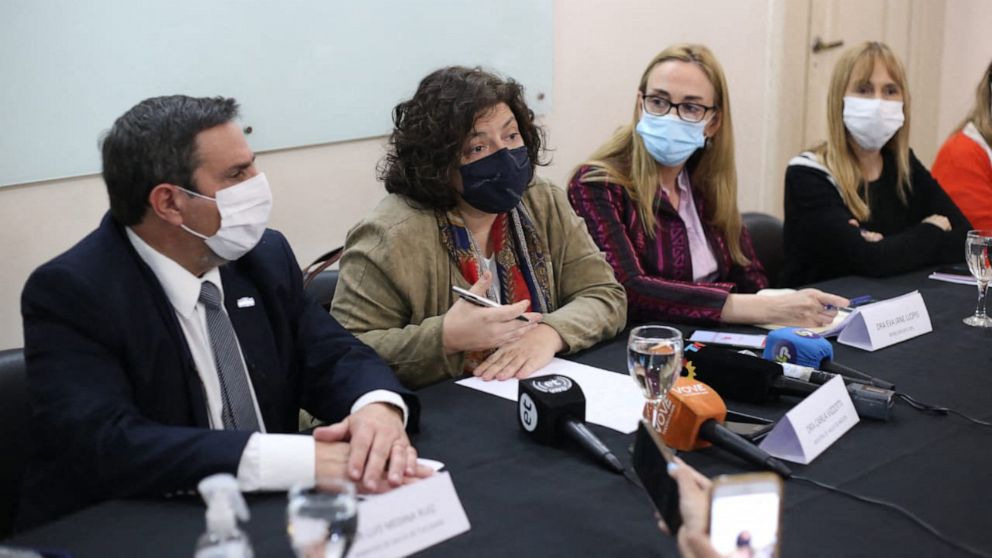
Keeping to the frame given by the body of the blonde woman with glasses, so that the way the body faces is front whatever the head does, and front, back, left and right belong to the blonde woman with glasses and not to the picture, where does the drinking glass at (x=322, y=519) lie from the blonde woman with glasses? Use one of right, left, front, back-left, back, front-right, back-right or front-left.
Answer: front-right

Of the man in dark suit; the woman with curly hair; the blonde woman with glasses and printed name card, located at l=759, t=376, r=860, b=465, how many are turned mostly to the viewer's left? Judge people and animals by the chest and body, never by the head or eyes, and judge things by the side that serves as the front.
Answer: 0

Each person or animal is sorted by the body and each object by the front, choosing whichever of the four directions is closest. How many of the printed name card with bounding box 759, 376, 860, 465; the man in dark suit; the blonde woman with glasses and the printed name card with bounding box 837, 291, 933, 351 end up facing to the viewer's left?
0

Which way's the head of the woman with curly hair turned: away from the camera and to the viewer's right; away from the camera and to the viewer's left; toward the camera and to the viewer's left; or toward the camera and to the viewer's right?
toward the camera and to the viewer's right

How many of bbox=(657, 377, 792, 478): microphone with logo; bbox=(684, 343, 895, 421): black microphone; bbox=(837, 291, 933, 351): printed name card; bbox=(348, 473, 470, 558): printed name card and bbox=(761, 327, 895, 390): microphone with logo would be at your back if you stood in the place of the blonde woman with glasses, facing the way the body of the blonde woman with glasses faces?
0

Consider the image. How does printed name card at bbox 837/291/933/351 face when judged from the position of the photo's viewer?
facing the viewer and to the right of the viewer

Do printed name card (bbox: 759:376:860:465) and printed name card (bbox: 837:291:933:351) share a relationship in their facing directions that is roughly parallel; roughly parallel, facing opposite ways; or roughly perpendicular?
roughly parallel

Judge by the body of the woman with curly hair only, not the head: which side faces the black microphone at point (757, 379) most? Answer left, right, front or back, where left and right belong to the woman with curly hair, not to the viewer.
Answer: front

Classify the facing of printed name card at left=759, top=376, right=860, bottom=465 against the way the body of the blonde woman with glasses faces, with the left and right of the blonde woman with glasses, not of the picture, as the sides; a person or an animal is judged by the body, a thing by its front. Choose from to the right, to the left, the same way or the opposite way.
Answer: the same way

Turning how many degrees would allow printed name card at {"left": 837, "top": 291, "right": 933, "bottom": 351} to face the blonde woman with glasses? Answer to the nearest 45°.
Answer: approximately 180°

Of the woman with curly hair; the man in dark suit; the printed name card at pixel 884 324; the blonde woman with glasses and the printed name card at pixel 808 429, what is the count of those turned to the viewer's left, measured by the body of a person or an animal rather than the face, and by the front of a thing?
0

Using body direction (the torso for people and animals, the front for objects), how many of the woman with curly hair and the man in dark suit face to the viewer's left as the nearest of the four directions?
0

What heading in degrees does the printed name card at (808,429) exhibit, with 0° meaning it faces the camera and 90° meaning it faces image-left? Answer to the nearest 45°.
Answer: approximately 315°

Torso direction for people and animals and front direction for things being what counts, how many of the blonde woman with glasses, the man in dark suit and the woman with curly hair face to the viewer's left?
0

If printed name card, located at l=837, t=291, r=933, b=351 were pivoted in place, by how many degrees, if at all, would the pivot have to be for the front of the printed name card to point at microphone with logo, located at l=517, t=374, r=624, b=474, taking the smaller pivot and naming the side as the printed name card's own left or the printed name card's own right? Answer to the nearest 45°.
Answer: approximately 90° to the printed name card's own right

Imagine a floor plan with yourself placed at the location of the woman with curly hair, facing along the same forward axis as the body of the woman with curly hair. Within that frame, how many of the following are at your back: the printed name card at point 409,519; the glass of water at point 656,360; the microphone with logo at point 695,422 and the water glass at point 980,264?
0

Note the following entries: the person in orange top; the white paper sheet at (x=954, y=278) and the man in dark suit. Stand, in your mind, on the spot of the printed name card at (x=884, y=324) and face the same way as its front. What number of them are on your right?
1
